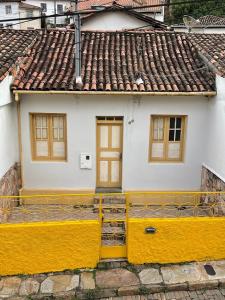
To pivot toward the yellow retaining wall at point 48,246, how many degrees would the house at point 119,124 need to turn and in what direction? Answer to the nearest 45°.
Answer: approximately 45° to its right

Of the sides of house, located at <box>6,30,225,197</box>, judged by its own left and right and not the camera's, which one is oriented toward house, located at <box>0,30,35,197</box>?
right

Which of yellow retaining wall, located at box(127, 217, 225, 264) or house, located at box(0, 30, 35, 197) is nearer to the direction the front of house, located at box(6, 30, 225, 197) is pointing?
the yellow retaining wall

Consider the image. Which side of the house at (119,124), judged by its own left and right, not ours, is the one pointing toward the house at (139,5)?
back

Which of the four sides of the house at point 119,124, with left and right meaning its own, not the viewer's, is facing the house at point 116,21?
back

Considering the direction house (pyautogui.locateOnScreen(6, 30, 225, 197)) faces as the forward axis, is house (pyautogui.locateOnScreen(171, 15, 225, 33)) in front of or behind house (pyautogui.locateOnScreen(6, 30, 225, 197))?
behind

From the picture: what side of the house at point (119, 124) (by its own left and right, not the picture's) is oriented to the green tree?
back

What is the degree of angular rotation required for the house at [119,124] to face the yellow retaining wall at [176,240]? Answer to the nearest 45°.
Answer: approximately 45° to its left

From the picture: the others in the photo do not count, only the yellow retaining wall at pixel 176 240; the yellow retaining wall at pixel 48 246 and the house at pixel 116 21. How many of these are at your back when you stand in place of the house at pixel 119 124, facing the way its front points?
1

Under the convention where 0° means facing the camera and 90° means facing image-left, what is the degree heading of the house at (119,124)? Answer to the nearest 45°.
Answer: approximately 0°
